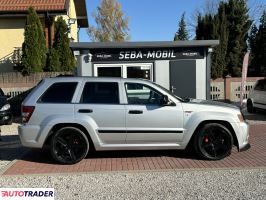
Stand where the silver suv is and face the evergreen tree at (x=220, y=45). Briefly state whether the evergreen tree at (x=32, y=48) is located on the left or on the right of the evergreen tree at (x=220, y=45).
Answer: left

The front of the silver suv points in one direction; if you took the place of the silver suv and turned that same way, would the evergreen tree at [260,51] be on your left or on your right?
on your left

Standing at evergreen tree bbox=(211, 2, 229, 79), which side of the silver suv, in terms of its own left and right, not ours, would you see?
left

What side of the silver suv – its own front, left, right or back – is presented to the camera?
right

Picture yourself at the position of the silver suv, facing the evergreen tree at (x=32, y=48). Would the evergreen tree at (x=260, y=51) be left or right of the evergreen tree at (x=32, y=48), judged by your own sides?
right

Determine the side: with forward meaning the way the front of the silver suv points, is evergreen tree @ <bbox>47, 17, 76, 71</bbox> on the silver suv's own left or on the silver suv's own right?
on the silver suv's own left

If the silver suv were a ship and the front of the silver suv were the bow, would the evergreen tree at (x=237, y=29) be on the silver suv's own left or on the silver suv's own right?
on the silver suv's own left

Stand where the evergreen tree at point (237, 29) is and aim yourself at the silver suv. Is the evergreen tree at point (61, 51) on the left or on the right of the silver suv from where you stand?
right
